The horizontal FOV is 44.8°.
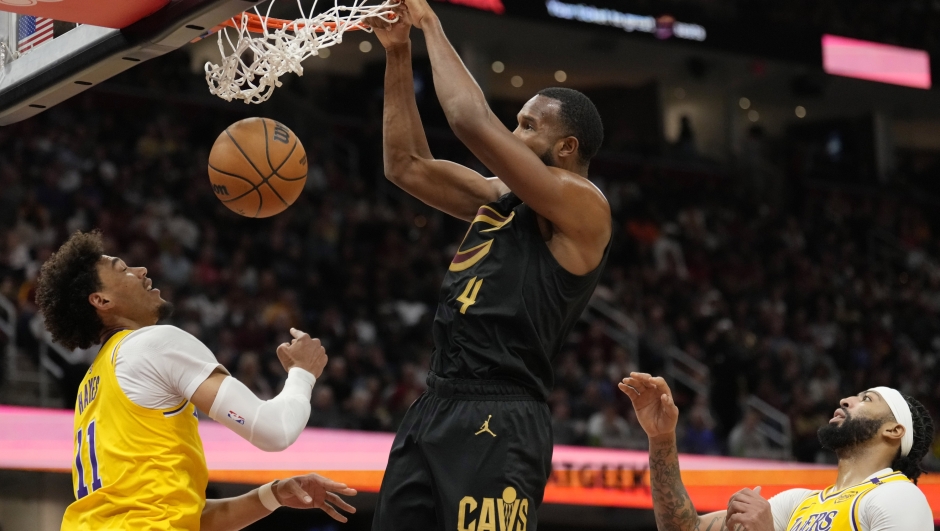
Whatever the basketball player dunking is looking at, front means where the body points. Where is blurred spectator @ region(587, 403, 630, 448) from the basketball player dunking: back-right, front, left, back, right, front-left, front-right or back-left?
back-right

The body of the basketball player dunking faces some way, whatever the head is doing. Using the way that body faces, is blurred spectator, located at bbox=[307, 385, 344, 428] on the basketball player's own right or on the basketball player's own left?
on the basketball player's own right

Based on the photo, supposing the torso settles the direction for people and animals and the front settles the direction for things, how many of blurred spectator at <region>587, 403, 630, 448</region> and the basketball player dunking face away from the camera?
0

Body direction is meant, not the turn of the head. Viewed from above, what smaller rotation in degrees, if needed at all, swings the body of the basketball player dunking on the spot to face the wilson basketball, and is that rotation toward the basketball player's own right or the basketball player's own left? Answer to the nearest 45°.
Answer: approximately 90° to the basketball player's own right

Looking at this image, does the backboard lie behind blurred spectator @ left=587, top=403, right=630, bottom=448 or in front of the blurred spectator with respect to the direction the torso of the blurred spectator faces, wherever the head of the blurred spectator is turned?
in front

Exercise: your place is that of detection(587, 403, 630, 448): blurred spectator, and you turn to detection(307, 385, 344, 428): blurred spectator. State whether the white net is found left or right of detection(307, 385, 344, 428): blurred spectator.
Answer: left

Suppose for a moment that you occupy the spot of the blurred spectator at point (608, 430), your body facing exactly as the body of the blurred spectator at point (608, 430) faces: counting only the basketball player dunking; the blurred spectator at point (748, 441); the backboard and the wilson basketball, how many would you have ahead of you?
3

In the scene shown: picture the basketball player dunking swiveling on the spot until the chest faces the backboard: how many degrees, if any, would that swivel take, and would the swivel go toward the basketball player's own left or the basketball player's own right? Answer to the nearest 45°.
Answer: approximately 45° to the basketball player's own right

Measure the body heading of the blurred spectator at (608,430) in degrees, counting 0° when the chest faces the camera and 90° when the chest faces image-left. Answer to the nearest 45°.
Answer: approximately 0°

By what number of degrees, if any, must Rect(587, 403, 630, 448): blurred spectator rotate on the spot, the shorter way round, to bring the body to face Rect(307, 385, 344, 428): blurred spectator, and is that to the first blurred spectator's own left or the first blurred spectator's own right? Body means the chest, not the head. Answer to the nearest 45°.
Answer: approximately 45° to the first blurred spectator's own right

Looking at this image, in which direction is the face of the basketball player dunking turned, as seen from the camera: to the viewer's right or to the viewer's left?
to the viewer's left

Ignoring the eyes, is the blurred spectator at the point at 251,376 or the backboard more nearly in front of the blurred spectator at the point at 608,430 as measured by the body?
the backboard

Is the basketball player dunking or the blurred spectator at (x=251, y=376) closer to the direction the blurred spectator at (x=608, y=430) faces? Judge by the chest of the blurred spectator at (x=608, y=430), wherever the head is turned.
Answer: the basketball player dunking

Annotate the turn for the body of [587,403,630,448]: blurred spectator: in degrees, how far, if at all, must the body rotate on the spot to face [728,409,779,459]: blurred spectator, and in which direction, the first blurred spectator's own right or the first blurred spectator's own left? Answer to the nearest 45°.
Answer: approximately 135° to the first blurred spectator's own left

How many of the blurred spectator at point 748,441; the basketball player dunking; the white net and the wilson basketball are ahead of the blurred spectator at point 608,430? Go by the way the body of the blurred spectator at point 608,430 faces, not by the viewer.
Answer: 3
